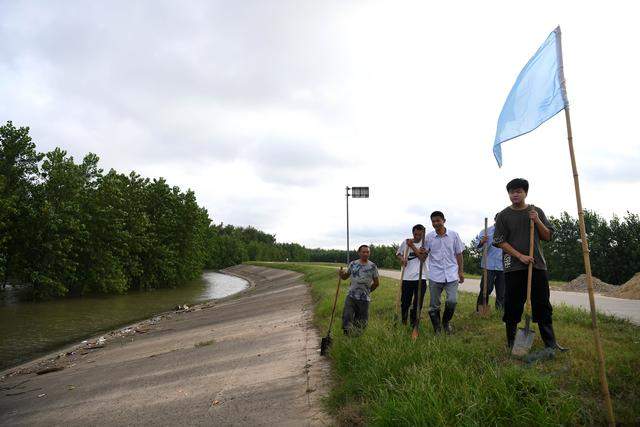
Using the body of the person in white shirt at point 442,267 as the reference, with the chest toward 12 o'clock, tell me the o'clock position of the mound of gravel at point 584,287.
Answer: The mound of gravel is roughly at 7 o'clock from the person in white shirt.

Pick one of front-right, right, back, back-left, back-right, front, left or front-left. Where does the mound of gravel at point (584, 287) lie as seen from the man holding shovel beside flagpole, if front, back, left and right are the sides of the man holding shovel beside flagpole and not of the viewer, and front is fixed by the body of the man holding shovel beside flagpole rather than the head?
back

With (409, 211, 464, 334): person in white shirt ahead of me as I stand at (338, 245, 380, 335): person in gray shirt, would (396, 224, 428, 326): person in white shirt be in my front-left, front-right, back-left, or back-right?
front-left

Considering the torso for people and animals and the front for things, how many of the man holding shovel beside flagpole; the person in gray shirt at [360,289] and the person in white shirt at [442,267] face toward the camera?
3

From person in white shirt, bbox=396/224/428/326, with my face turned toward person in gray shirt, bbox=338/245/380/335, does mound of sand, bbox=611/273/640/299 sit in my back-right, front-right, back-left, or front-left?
back-right

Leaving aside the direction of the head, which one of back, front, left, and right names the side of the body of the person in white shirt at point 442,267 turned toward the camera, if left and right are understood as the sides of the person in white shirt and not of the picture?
front

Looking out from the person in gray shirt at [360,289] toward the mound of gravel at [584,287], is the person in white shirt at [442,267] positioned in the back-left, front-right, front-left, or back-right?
front-right

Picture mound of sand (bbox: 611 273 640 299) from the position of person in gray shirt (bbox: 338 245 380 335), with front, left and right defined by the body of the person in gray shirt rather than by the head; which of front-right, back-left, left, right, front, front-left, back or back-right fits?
back-left

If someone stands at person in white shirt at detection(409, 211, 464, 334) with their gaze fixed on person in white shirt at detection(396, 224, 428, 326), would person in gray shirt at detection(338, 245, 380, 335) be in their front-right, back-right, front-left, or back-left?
front-left

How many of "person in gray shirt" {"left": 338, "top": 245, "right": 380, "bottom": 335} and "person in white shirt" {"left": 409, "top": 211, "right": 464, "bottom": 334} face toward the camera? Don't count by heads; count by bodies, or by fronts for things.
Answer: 2

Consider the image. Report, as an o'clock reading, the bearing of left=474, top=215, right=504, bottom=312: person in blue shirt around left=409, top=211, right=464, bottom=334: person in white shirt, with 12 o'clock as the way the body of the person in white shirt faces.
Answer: The person in blue shirt is roughly at 7 o'clock from the person in white shirt.

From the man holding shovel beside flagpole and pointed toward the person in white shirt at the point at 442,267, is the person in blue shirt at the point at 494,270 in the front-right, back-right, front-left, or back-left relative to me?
front-right

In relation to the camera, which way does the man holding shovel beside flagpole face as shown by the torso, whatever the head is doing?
toward the camera

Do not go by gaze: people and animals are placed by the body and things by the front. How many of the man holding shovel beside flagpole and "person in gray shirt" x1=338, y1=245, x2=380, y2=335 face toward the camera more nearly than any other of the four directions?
2

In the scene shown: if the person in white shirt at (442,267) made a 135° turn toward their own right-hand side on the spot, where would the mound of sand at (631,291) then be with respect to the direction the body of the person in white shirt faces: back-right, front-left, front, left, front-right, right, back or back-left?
right
